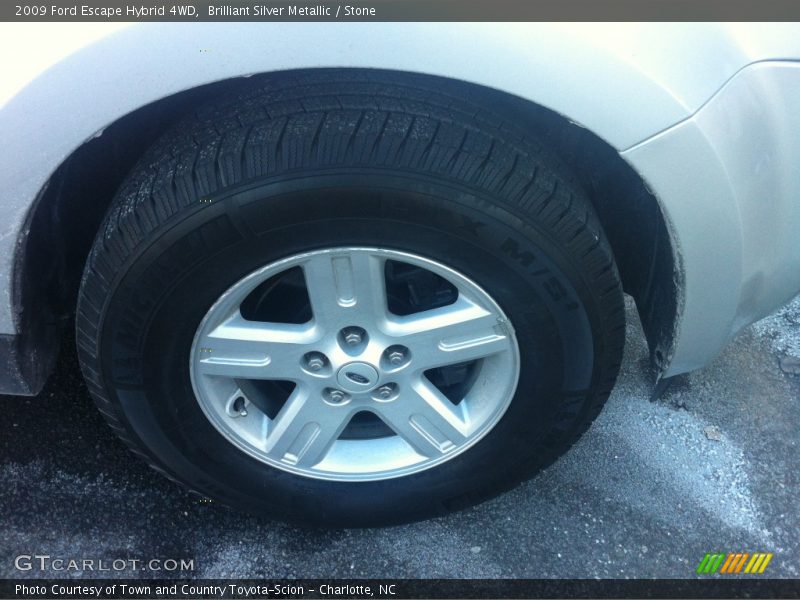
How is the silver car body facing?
to the viewer's right
